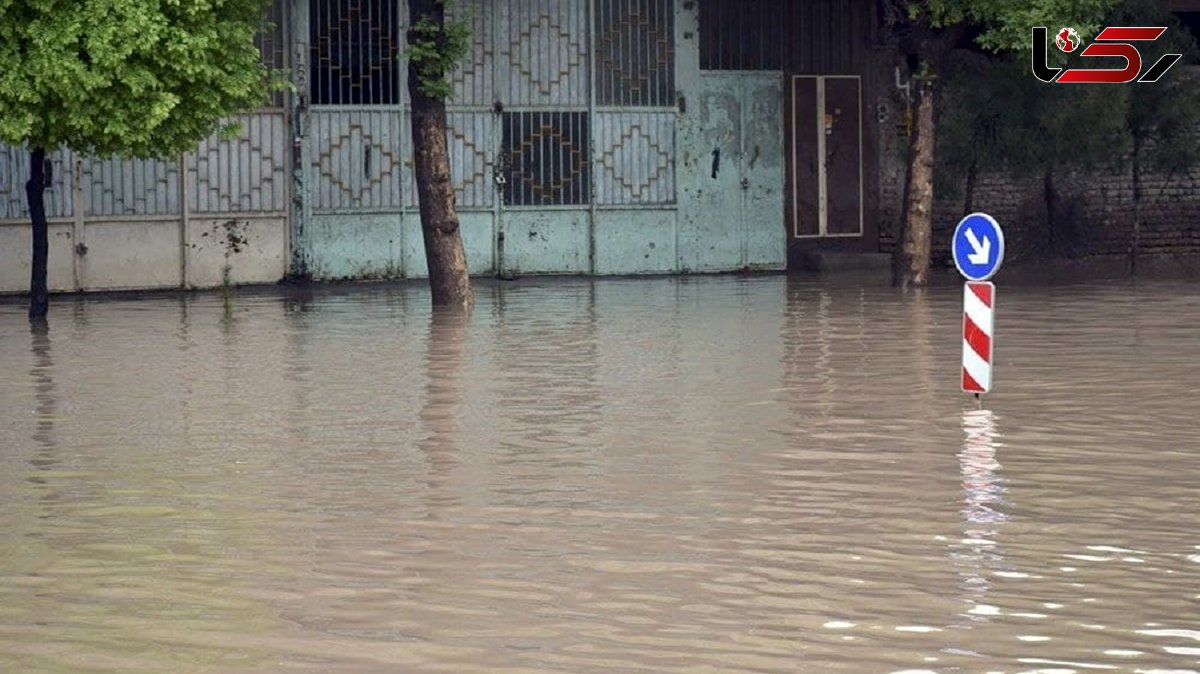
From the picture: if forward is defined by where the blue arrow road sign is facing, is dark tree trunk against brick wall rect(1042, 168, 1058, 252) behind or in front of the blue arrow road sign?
behind

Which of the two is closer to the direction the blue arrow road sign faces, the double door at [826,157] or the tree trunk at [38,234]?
the tree trunk

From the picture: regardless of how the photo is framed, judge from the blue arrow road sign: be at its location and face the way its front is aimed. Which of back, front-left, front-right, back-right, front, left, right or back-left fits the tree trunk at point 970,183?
back-right

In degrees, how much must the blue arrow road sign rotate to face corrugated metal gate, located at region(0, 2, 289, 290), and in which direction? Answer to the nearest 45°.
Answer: approximately 90° to its right

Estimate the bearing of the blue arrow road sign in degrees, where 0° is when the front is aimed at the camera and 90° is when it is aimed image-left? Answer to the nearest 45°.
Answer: approximately 45°

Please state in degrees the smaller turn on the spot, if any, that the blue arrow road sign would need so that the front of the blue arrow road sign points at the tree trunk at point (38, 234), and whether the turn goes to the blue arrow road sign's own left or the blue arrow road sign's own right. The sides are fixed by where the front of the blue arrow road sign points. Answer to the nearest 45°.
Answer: approximately 90° to the blue arrow road sign's own right

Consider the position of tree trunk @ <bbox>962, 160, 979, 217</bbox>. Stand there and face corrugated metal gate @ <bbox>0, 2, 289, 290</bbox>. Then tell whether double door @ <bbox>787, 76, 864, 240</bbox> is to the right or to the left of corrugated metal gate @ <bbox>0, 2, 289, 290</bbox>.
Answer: right

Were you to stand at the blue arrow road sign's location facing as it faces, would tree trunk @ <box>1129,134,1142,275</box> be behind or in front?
behind

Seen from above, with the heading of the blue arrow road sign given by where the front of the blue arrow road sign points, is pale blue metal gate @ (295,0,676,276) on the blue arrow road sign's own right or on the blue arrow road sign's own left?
on the blue arrow road sign's own right

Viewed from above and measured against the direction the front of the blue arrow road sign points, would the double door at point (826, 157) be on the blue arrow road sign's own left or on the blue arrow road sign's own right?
on the blue arrow road sign's own right
